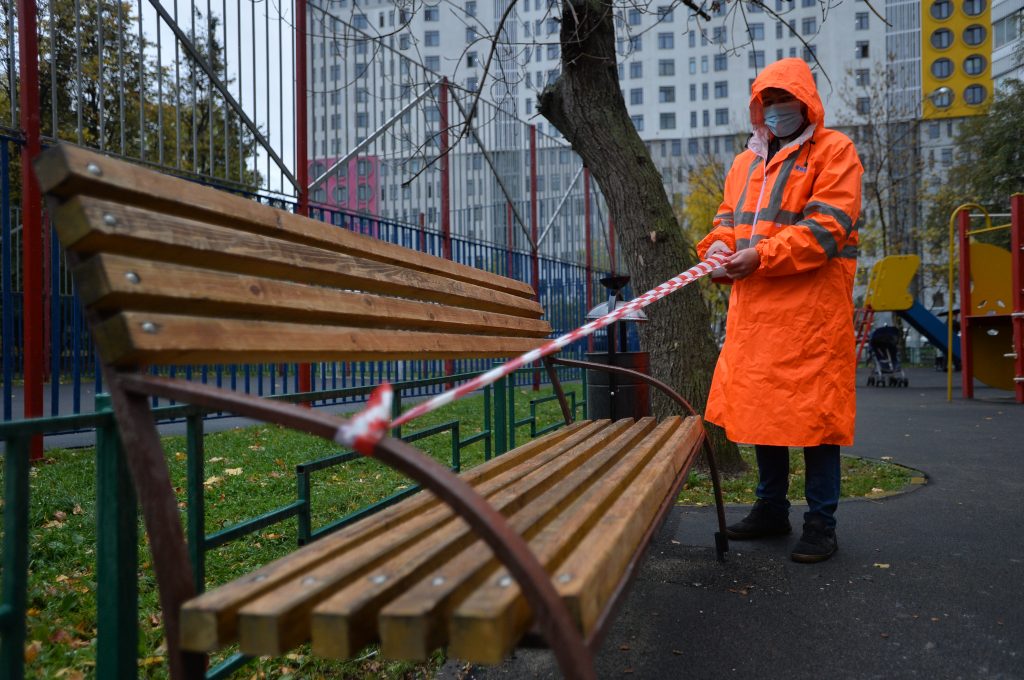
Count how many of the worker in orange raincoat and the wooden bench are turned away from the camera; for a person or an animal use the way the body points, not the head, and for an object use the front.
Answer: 0

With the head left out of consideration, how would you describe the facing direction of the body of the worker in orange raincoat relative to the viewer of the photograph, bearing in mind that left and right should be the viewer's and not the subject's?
facing the viewer and to the left of the viewer

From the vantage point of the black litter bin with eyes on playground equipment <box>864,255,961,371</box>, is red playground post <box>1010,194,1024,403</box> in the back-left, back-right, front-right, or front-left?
front-right

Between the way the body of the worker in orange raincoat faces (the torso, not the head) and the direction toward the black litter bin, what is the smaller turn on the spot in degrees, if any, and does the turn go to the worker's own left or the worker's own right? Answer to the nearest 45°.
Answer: approximately 90° to the worker's own right

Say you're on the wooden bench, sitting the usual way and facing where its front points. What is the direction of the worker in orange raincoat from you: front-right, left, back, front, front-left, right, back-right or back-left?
left

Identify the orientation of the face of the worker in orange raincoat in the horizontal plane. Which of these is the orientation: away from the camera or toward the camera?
toward the camera

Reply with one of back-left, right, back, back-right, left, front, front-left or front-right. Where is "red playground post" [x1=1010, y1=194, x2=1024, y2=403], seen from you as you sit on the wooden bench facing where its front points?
left

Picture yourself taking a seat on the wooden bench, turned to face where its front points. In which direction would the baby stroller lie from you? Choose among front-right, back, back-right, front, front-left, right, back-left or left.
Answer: left

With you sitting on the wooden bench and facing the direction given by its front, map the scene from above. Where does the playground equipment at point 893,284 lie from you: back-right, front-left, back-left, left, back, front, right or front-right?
left

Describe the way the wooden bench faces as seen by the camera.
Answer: facing the viewer and to the right of the viewer
